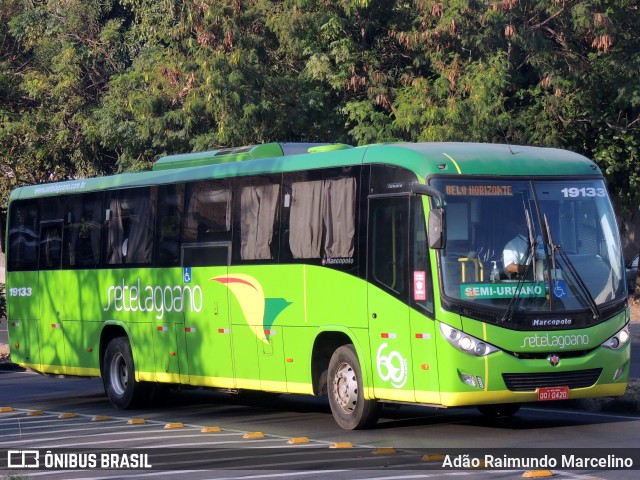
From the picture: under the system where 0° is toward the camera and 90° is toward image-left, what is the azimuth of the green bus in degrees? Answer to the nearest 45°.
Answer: approximately 315°
